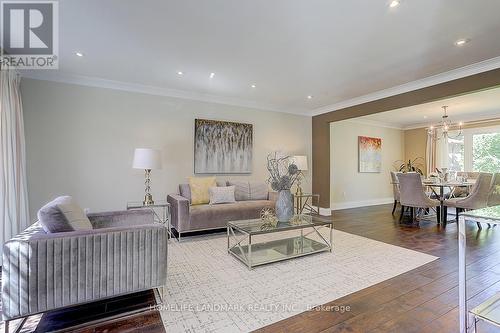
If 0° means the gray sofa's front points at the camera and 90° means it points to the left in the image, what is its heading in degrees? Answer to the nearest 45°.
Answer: approximately 315°

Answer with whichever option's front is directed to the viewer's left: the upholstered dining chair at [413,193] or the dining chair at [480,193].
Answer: the dining chair

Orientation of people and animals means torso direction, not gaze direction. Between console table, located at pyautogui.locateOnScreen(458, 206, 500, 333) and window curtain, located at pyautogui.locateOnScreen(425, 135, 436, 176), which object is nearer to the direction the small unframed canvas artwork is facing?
the console table

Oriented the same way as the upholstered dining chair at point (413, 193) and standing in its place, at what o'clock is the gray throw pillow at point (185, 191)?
The gray throw pillow is roughly at 6 o'clock from the upholstered dining chair.

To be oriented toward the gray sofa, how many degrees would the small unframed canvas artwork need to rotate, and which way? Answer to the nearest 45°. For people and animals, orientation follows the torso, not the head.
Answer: approximately 90° to its right

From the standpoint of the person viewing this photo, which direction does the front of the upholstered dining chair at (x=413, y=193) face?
facing away from the viewer and to the right of the viewer

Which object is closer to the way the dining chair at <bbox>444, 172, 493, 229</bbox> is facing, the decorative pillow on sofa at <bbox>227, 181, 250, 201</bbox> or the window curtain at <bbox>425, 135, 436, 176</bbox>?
the decorative pillow on sofa

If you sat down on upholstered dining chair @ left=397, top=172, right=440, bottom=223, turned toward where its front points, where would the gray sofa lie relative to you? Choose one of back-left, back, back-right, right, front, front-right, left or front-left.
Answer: back

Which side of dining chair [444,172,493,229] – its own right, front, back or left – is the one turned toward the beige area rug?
left

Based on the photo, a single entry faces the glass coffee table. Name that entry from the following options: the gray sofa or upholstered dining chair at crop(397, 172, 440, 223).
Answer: the gray sofa

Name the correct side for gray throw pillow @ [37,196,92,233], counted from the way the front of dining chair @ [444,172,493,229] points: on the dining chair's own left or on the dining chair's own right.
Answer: on the dining chair's own left

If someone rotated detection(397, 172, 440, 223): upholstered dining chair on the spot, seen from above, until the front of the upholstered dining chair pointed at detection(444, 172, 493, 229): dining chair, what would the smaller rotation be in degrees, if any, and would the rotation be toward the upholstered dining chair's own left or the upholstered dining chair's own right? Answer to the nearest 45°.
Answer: approximately 45° to the upholstered dining chair's own right

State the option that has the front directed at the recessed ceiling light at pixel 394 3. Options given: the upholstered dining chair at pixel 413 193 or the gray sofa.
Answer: the gray sofa

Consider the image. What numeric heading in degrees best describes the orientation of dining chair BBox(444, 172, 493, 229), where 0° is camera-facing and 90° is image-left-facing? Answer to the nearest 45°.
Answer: approximately 90°

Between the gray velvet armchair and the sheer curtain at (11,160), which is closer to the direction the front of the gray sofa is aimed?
the gray velvet armchair
